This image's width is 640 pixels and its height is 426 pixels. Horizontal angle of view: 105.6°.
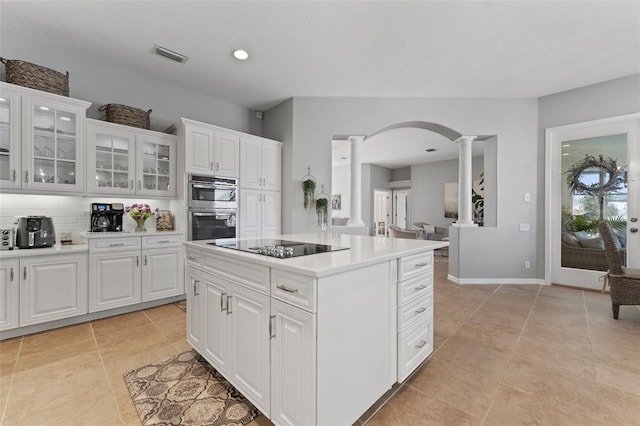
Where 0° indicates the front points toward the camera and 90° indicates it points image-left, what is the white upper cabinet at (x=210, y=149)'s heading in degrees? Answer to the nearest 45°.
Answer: approximately 315°

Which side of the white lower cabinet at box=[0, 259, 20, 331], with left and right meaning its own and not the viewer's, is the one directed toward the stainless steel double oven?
left

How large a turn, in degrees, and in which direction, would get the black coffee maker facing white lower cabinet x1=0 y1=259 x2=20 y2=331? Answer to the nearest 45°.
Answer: approximately 45° to its right

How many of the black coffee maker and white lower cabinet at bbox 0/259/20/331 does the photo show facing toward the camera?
2

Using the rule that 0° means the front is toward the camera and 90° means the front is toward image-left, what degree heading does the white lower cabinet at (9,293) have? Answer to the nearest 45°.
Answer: approximately 0°

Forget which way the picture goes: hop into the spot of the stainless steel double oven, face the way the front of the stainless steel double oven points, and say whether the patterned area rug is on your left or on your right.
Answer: on your right

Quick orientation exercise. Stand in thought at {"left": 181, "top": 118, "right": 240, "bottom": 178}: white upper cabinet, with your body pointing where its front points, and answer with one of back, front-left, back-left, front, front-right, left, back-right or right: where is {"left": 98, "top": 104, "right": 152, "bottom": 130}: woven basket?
back-right

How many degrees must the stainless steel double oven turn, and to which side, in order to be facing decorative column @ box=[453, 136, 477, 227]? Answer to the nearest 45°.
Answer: approximately 45° to its left

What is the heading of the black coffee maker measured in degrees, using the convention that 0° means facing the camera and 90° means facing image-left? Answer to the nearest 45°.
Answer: approximately 0°
